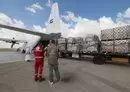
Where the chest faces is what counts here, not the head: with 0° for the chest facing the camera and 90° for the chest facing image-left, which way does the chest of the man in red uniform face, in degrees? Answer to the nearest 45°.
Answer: approximately 180°

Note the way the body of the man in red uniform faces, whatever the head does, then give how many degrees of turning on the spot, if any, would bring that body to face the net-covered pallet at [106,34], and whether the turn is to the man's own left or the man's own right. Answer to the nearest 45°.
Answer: approximately 45° to the man's own right

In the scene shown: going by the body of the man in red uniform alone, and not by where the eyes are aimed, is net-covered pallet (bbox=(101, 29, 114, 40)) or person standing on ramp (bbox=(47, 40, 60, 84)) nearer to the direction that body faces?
the net-covered pallet

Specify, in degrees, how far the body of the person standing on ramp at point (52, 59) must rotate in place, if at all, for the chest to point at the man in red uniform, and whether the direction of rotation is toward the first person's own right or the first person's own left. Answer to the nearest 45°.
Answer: approximately 45° to the first person's own left

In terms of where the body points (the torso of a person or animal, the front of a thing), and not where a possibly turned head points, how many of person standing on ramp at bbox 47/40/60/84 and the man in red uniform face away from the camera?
2

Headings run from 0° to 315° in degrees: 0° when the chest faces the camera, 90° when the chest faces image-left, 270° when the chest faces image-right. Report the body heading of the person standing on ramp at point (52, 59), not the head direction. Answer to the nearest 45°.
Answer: approximately 180°

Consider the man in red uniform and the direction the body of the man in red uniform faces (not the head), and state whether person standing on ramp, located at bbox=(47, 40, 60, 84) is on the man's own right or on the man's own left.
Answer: on the man's own right
